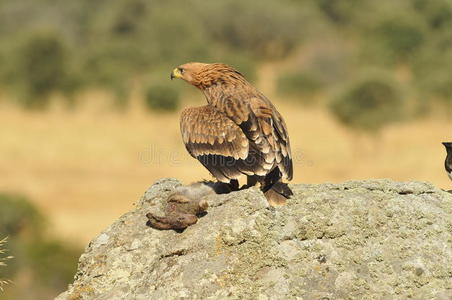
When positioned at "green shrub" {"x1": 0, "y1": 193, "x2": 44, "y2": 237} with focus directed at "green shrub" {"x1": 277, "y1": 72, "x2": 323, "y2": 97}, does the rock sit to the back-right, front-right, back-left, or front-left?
back-right

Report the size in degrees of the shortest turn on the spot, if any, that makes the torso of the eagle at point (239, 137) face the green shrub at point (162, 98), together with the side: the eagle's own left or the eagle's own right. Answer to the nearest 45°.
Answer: approximately 45° to the eagle's own right

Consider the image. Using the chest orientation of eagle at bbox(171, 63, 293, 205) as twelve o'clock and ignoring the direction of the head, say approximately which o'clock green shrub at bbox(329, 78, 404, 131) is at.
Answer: The green shrub is roughly at 2 o'clock from the eagle.

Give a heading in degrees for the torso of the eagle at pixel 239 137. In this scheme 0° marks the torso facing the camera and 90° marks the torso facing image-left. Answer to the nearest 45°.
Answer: approximately 135°
